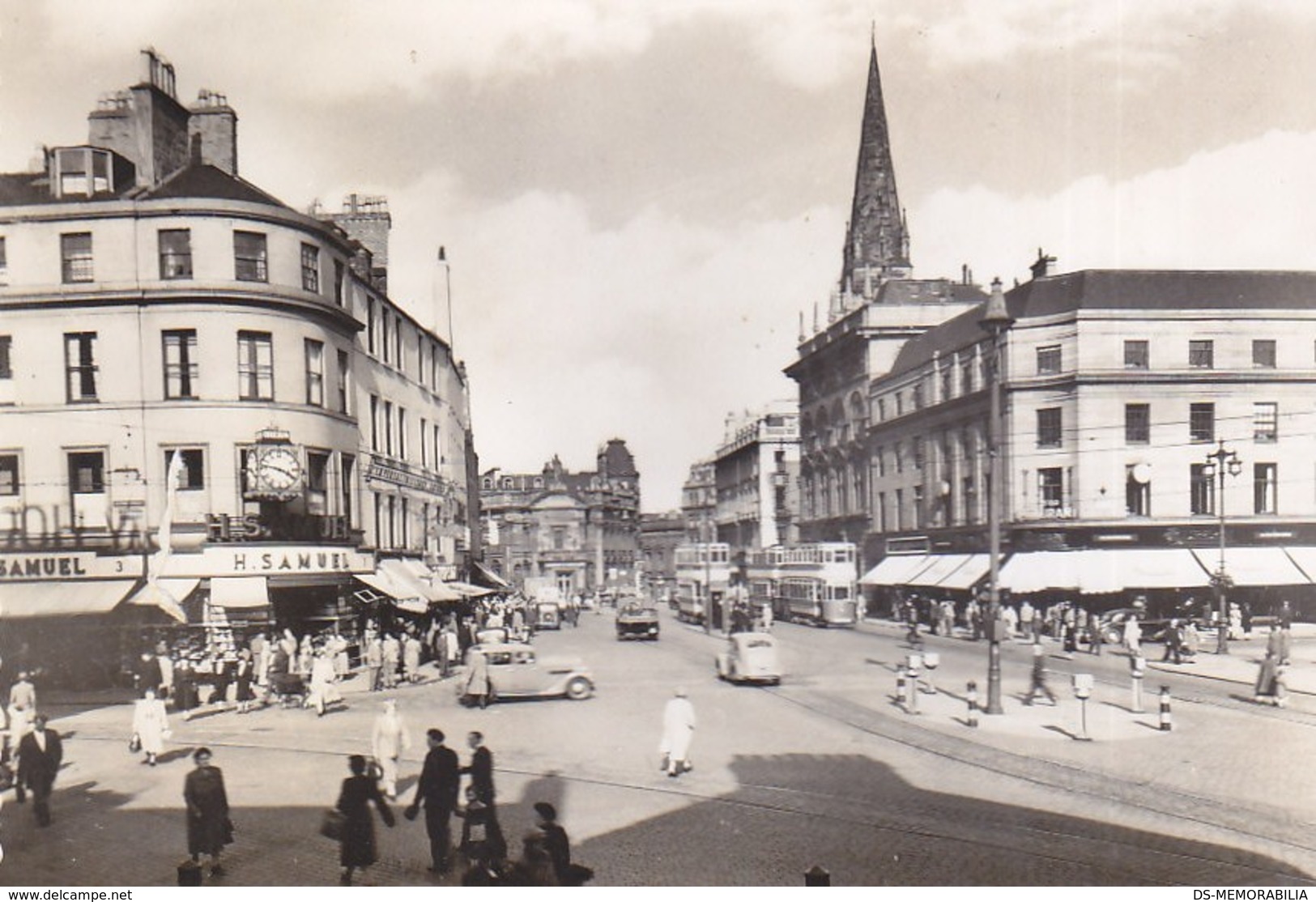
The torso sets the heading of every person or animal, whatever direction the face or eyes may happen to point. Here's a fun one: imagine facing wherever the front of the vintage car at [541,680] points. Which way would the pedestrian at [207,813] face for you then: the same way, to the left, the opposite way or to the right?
to the right

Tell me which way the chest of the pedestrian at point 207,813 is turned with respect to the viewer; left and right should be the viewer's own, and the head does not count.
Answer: facing the viewer

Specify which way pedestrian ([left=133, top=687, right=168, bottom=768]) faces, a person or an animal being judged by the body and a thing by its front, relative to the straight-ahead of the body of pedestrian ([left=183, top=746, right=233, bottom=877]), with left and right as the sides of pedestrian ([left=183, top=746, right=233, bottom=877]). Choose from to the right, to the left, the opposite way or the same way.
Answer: the same way

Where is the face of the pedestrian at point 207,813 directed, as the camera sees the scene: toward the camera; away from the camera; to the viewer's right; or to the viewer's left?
toward the camera

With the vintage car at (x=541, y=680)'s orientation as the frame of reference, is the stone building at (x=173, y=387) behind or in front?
behind

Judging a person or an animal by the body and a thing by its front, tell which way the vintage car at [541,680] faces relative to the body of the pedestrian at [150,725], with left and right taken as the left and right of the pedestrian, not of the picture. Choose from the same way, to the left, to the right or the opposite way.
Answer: to the left

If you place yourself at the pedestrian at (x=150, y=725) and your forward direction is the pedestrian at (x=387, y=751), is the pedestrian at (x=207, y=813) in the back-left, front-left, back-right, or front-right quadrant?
front-right

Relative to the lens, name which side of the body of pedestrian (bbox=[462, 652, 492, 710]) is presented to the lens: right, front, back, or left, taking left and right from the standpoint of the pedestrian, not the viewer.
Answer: back

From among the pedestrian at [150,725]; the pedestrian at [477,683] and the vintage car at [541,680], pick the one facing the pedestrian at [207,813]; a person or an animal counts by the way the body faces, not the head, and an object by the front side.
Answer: the pedestrian at [150,725]

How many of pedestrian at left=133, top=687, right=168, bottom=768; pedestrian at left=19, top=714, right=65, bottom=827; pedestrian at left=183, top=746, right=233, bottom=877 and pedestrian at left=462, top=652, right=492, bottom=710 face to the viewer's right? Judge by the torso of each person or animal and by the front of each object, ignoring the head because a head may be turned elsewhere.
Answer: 0

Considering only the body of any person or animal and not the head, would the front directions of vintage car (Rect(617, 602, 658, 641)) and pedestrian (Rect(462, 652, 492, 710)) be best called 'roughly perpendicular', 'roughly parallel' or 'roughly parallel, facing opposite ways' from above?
roughly parallel, facing opposite ways

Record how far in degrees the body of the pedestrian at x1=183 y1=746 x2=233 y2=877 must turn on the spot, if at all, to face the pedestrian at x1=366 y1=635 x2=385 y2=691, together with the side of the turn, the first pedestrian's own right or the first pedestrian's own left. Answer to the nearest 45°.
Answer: approximately 180°

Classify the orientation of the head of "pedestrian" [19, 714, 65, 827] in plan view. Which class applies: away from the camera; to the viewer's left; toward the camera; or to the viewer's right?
toward the camera

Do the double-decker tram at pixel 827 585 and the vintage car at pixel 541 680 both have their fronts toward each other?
no
